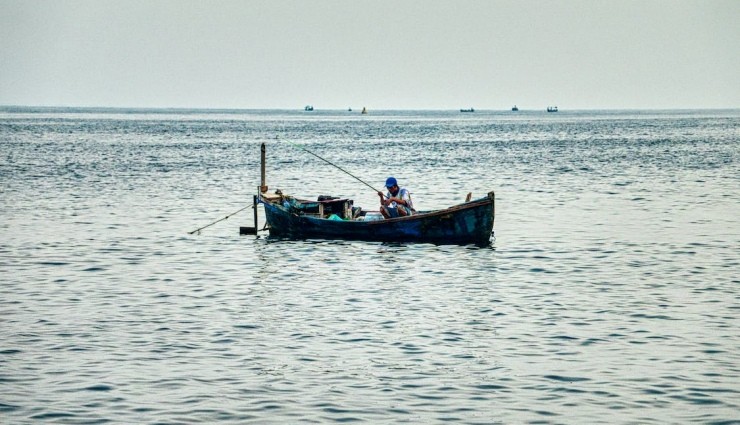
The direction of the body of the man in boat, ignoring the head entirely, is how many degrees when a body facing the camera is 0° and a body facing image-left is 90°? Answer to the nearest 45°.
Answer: approximately 45°

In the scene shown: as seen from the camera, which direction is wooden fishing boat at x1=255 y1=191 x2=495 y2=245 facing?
to the viewer's right
